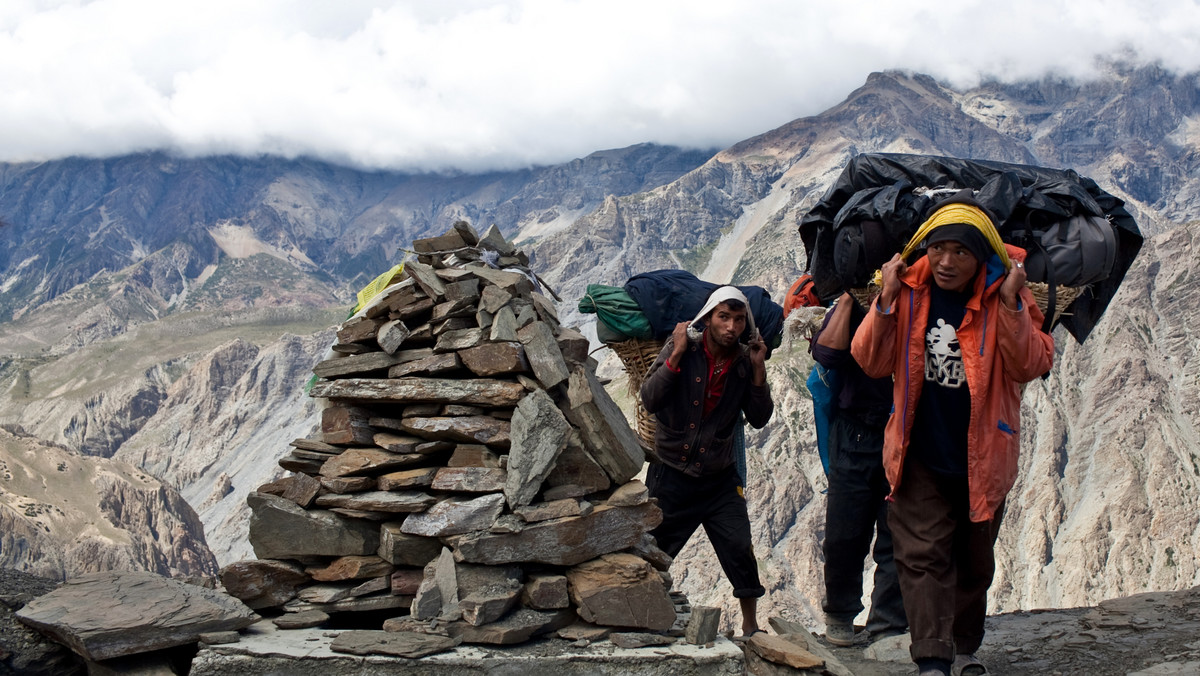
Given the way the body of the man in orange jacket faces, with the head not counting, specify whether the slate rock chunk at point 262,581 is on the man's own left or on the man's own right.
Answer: on the man's own right

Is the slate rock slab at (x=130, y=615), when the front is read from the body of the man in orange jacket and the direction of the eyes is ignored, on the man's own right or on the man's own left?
on the man's own right

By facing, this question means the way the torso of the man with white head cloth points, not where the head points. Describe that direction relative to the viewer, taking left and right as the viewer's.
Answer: facing the viewer and to the right of the viewer

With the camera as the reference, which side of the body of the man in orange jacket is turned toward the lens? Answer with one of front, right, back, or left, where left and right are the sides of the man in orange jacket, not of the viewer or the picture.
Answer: front

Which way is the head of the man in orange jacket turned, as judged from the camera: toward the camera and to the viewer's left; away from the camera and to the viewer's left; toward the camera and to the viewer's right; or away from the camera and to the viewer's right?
toward the camera and to the viewer's left

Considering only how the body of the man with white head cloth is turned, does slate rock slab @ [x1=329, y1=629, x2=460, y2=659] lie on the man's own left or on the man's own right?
on the man's own right

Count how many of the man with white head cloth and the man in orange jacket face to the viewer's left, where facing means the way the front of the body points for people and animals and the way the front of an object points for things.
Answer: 0
